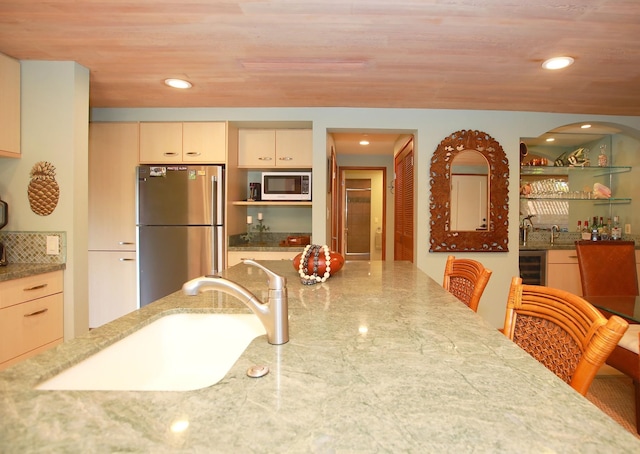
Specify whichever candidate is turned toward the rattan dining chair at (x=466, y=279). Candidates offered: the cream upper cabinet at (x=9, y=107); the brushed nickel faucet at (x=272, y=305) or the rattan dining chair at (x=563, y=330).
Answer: the cream upper cabinet

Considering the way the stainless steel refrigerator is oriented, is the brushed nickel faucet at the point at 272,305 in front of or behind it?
in front

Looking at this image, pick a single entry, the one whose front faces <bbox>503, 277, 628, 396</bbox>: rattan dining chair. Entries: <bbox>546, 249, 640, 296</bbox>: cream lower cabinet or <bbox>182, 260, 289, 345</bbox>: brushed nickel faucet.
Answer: the cream lower cabinet

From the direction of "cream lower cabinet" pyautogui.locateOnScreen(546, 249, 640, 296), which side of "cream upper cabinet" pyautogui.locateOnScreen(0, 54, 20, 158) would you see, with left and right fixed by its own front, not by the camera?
front

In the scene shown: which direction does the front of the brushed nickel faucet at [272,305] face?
to the viewer's left

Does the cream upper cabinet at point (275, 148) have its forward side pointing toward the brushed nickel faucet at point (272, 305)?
yes

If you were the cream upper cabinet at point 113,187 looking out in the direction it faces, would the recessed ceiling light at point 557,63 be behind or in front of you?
in front

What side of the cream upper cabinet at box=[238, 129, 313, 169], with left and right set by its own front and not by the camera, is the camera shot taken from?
front

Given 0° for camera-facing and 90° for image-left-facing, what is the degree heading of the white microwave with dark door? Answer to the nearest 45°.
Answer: approximately 0°

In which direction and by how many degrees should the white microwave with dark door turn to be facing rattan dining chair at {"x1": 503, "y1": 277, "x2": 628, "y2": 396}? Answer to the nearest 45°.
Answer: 0° — it already faces it

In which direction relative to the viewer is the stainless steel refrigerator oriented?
toward the camera

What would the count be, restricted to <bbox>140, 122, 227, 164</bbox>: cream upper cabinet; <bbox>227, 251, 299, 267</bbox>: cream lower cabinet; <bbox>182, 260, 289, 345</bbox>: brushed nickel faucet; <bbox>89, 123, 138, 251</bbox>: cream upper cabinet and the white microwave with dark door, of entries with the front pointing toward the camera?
4

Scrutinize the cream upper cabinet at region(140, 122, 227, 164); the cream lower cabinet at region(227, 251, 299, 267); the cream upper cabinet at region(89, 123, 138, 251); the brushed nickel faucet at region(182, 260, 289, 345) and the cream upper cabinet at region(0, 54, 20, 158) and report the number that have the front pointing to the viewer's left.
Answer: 1

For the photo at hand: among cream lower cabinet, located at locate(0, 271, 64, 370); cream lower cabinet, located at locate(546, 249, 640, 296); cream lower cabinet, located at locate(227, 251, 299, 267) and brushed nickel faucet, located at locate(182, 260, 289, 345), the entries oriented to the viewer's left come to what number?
1

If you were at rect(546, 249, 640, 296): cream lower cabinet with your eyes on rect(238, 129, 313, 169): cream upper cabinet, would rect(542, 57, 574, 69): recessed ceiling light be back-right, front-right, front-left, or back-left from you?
front-left
